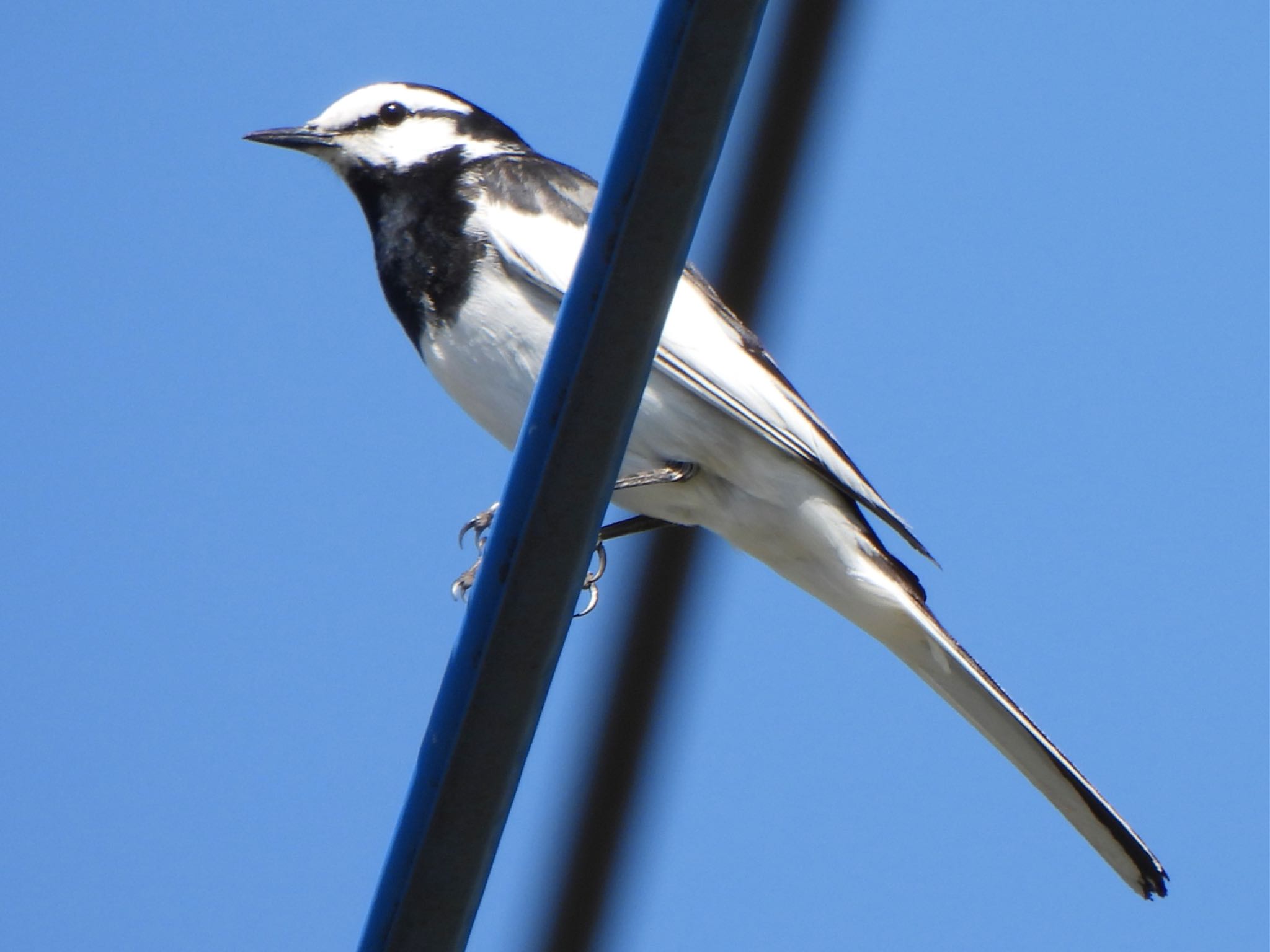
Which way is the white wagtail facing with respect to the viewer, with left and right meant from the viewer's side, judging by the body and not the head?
facing to the left of the viewer
